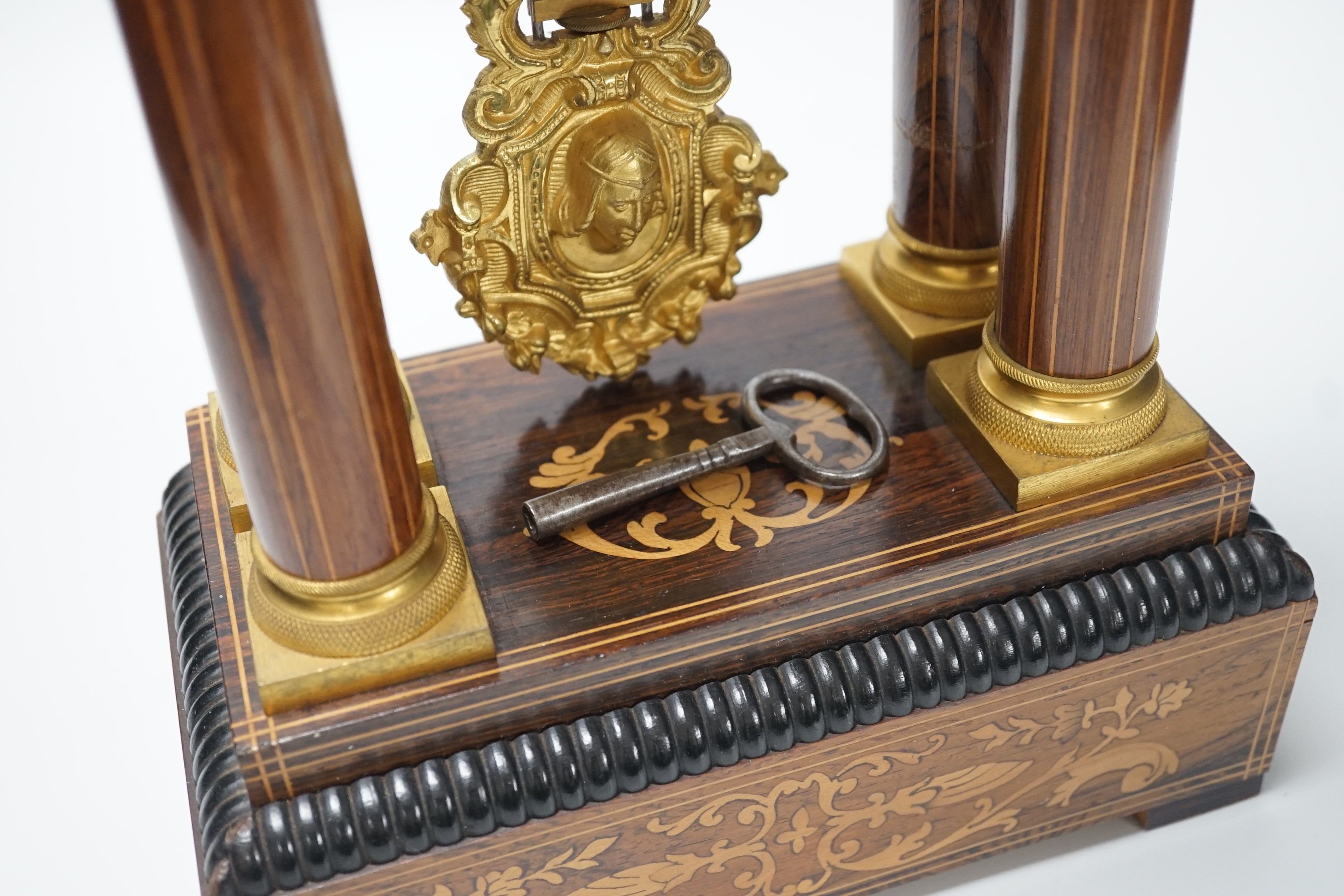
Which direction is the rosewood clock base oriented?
toward the camera
